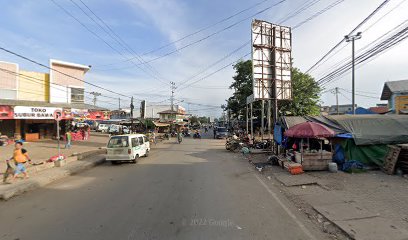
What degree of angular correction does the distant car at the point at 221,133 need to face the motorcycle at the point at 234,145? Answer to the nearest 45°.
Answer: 0° — it already faces it

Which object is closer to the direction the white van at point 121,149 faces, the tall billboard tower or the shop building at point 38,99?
the tall billboard tower

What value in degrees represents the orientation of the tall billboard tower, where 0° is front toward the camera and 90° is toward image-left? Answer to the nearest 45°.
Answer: approximately 135°

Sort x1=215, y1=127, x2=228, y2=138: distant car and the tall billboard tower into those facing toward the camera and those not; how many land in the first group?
1

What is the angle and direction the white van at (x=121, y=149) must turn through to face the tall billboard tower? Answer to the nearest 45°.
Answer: approximately 45° to its right

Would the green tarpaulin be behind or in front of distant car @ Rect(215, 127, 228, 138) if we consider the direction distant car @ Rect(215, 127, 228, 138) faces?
in front

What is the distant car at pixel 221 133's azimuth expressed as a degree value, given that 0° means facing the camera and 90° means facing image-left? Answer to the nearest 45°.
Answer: approximately 0°
